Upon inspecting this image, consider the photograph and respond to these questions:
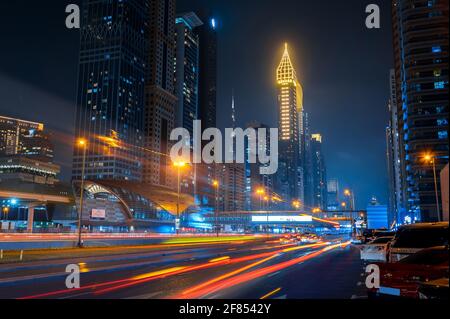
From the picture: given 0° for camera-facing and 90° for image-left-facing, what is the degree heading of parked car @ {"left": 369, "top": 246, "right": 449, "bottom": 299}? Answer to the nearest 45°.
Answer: approximately 225°

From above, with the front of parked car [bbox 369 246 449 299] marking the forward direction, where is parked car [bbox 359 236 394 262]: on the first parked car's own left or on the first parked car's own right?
on the first parked car's own left
